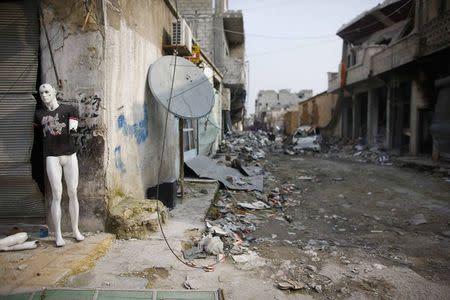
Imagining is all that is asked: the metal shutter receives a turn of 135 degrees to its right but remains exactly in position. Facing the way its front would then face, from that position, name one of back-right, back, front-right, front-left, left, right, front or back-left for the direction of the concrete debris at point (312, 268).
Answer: back

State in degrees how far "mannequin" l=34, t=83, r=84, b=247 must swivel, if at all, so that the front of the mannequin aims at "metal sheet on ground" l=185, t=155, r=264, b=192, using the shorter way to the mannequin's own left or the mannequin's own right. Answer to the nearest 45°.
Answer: approximately 135° to the mannequin's own left

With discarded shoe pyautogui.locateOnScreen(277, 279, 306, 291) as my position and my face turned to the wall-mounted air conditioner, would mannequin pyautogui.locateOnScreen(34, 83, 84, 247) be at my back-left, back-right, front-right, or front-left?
front-left

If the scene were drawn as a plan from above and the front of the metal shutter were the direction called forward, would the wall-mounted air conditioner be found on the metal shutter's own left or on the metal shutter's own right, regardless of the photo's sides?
on the metal shutter's own left

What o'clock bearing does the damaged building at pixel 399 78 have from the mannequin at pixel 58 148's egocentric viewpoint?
The damaged building is roughly at 8 o'clock from the mannequin.

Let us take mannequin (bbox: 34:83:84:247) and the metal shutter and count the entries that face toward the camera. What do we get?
2

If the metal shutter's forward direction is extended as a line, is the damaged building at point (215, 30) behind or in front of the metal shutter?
behind

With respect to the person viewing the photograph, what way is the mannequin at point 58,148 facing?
facing the viewer

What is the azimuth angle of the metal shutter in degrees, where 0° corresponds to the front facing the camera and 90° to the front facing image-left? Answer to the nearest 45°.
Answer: approximately 0°

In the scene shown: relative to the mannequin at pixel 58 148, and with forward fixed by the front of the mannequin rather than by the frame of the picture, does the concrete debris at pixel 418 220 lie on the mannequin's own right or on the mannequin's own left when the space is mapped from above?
on the mannequin's own left

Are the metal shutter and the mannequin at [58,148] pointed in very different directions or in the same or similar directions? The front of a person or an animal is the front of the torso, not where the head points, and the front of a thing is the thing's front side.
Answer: same or similar directions

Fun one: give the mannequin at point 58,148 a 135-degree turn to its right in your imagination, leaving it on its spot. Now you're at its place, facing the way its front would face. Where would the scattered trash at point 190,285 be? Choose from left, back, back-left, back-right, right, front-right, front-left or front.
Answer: back
